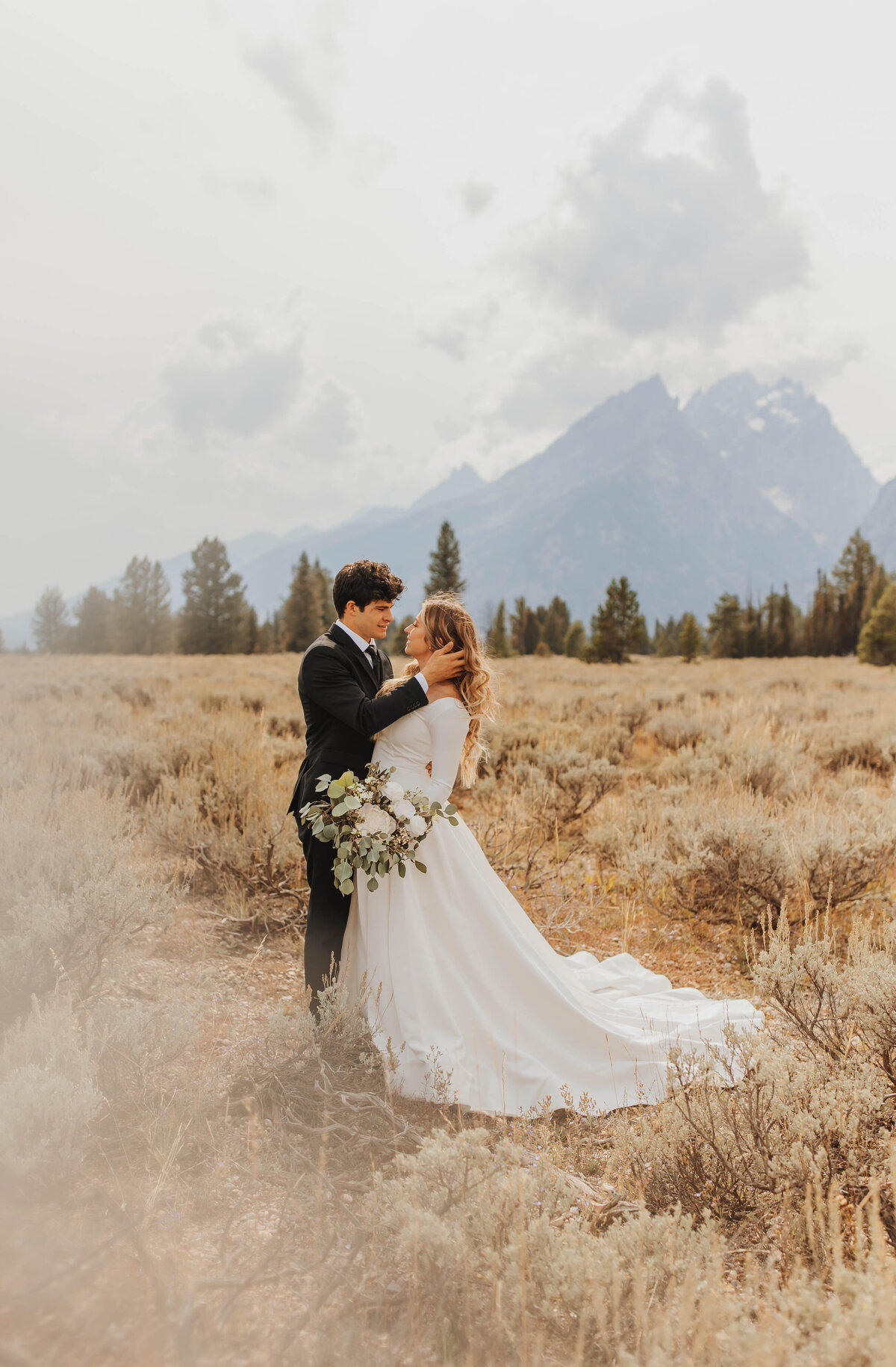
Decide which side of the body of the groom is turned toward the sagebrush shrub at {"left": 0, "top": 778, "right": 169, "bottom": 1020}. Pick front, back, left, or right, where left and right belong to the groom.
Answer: back

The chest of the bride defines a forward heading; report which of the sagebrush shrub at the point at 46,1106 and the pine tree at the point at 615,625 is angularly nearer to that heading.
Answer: the sagebrush shrub

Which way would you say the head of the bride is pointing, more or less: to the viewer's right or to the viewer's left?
to the viewer's left

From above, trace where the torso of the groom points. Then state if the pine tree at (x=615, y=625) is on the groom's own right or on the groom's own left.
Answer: on the groom's own left

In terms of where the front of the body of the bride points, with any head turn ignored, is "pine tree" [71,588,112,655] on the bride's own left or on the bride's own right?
on the bride's own right

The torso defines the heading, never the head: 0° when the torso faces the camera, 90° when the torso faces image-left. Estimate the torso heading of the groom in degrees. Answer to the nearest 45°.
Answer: approximately 270°

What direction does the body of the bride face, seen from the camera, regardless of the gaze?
to the viewer's left

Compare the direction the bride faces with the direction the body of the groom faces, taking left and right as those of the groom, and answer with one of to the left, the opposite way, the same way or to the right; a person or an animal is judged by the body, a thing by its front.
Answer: the opposite way

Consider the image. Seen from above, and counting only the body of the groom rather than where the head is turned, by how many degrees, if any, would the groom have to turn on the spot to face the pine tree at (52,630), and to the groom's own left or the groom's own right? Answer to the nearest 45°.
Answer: approximately 135° to the groom's own left

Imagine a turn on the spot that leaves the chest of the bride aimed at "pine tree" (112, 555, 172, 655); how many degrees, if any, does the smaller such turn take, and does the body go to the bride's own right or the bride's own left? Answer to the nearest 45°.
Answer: approximately 45° to the bride's own right
